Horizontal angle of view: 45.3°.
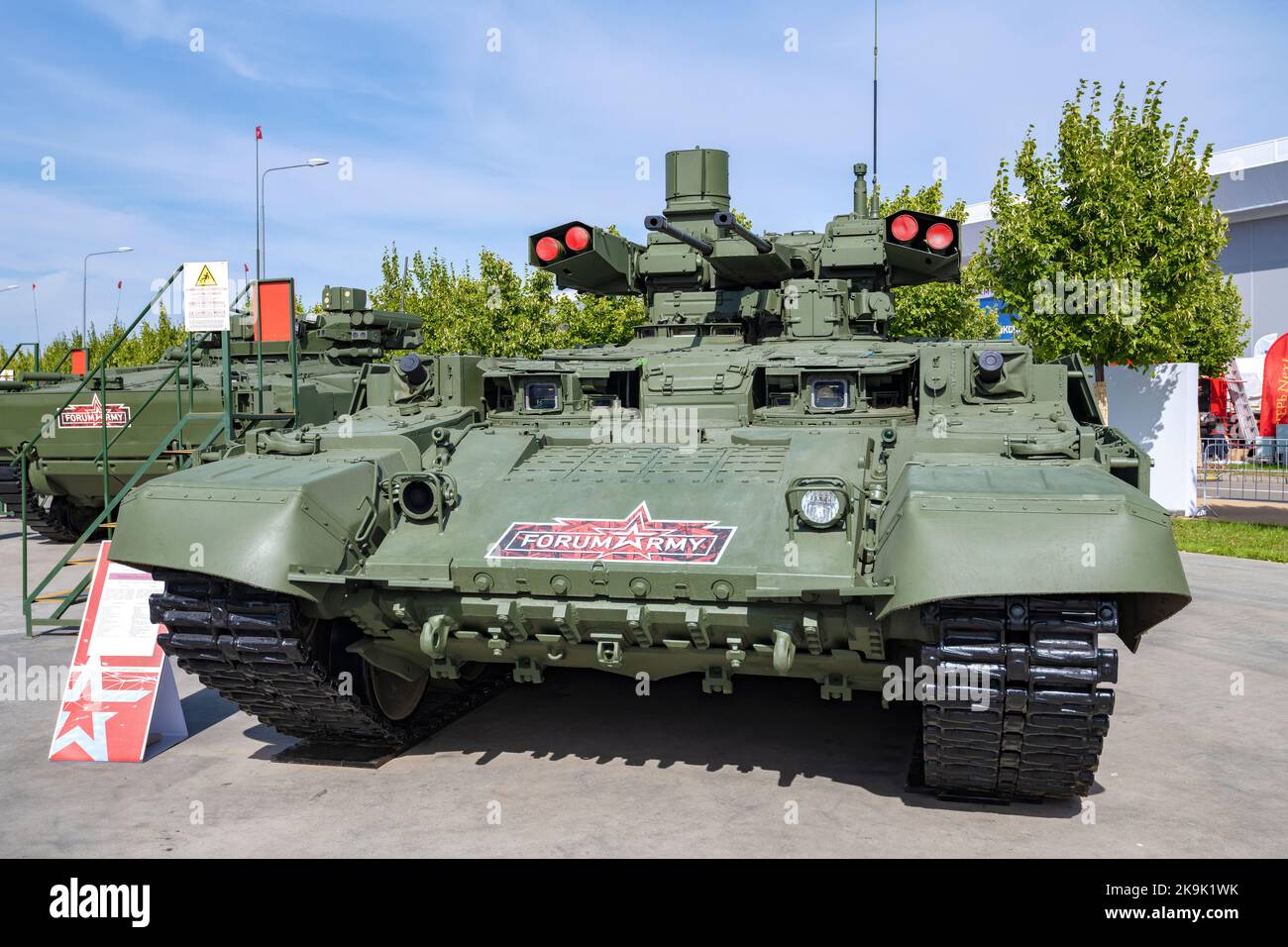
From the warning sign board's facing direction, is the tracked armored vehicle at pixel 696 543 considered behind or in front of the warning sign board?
in front

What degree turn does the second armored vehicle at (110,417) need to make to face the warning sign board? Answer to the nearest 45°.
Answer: approximately 45° to its left

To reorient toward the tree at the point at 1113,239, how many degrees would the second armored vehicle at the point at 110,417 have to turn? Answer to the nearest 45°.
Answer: approximately 135° to its left

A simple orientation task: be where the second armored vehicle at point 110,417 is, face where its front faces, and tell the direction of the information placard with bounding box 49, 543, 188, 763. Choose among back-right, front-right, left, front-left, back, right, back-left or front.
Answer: front-left

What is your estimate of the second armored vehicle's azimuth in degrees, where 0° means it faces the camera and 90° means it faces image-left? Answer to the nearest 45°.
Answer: approximately 45°

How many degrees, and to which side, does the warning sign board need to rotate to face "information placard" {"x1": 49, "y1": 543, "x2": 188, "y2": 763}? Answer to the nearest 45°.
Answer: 0° — it already faces it

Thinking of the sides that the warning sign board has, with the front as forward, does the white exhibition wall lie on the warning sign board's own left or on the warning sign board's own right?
on the warning sign board's own left

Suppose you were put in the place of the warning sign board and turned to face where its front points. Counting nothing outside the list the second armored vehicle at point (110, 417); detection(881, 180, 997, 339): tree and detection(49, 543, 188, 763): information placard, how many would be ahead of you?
1

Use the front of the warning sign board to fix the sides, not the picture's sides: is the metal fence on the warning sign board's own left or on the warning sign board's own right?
on the warning sign board's own left

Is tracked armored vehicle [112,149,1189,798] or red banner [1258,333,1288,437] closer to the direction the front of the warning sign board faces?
the tracked armored vehicle

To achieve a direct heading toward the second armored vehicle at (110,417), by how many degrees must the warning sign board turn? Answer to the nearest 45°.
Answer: approximately 180°

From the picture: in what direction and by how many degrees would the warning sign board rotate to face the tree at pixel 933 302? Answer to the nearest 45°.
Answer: approximately 135° to its left

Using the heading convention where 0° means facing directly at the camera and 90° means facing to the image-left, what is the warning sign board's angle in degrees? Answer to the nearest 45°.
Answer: approximately 0°
